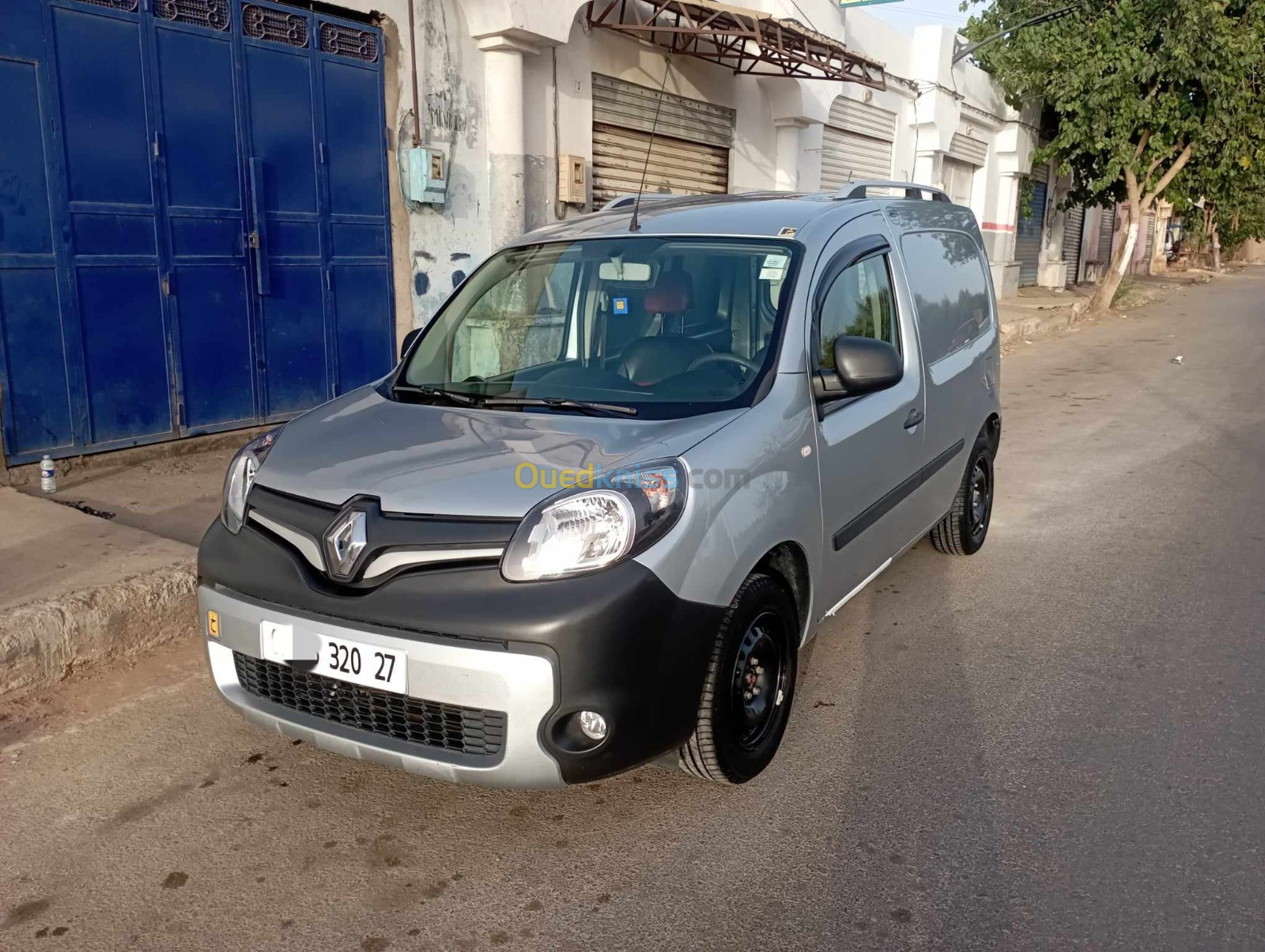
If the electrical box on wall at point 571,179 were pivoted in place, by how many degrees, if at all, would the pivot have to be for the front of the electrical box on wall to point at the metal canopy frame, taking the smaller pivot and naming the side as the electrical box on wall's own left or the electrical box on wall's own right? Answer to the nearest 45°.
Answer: approximately 90° to the electrical box on wall's own left

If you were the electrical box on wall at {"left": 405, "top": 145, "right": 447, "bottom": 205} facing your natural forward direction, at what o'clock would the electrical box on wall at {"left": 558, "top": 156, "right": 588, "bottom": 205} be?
the electrical box on wall at {"left": 558, "top": 156, "right": 588, "bottom": 205} is roughly at 9 o'clock from the electrical box on wall at {"left": 405, "top": 145, "right": 447, "bottom": 205}.

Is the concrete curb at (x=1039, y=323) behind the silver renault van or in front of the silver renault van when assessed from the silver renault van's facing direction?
behind

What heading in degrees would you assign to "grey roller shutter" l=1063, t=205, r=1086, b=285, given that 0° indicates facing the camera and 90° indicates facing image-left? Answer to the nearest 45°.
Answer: approximately 315°

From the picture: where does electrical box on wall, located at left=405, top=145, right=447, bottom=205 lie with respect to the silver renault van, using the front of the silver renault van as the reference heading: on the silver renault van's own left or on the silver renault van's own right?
on the silver renault van's own right

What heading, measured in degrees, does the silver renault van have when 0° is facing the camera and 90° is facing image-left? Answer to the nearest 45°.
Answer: approximately 45°

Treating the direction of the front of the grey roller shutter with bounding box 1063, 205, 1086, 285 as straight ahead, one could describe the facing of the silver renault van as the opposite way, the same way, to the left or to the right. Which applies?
to the right

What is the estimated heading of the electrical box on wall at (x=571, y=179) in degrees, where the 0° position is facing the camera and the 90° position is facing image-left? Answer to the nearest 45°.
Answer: approximately 315°

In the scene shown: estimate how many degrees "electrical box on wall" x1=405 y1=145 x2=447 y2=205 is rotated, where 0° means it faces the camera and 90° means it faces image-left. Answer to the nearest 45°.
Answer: approximately 315°

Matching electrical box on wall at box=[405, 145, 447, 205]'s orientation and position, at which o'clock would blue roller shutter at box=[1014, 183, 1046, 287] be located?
The blue roller shutter is roughly at 9 o'clock from the electrical box on wall.

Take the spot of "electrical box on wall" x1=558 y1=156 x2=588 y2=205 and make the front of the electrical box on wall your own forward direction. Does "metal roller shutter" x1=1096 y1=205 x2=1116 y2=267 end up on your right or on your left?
on your left

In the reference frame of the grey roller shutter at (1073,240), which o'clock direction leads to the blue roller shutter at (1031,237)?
the blue roller shutter at (1031,237) is roughly at 2 o'clock from the grey roller shutter at (1073,240).

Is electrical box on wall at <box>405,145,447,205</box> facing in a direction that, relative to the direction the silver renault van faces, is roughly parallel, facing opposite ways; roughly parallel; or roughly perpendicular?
roughly perpendicular
